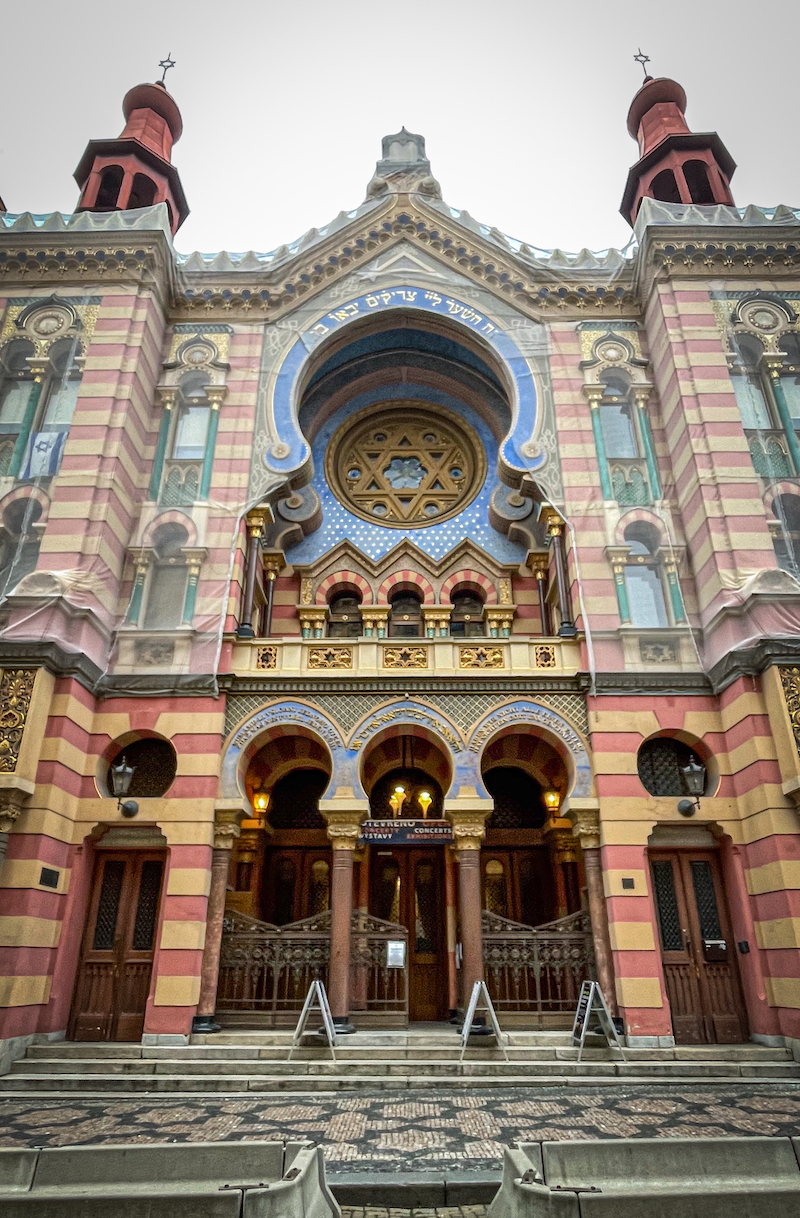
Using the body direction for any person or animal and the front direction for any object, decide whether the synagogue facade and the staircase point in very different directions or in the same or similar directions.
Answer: same or similar directions

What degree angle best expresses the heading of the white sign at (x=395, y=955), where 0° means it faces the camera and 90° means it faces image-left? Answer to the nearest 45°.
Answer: approximately 0°

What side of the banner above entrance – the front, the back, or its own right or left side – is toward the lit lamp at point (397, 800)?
back

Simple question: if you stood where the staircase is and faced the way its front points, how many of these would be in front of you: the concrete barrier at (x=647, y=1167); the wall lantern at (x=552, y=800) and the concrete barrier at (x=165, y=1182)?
2

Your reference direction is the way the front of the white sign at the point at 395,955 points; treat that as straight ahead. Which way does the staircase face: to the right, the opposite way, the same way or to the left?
the same way

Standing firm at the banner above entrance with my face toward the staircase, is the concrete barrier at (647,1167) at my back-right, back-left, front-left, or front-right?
front-left

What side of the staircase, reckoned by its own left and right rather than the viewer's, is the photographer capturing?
front

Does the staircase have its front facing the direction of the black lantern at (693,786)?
no

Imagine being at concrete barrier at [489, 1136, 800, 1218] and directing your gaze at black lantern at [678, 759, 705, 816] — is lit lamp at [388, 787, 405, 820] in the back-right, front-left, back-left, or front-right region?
front-left

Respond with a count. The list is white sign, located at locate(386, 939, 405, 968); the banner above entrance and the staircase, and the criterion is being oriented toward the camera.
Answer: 3

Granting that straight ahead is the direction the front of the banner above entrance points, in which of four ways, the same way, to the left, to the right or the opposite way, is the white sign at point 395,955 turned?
the same way

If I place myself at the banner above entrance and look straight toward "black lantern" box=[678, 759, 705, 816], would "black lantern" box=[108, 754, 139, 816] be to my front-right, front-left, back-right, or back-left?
back-right

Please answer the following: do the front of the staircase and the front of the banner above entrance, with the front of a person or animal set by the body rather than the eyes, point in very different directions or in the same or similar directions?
same or similar directions

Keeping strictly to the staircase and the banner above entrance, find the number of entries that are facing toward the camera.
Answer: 2
